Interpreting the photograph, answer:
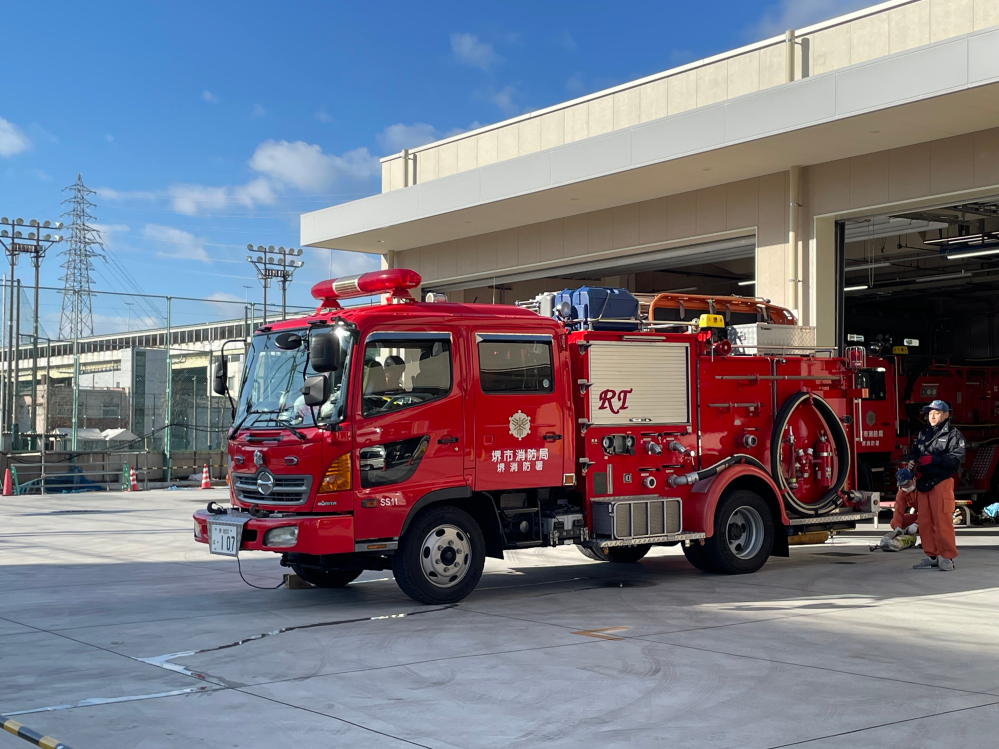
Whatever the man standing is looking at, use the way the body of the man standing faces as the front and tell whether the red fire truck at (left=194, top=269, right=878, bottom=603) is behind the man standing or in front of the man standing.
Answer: in front

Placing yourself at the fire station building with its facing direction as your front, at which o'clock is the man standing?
The man standing is roughly at 10 o'clock from the fire station building.

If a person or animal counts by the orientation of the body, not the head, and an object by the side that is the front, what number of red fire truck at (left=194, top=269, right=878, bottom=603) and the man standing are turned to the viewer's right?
0

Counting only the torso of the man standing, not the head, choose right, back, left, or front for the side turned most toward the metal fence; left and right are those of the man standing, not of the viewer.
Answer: right

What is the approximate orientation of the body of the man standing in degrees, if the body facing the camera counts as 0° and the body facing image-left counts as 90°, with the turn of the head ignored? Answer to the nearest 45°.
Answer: approximately 45°

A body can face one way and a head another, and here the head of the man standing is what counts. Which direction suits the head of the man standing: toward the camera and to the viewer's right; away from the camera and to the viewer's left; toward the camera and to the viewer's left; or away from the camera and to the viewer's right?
toward the camera and to the viewer's left

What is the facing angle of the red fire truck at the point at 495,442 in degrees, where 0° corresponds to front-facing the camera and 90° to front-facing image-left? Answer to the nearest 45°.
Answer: approximately 45°

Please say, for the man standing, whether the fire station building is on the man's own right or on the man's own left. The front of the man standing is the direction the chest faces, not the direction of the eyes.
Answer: on the man's own right

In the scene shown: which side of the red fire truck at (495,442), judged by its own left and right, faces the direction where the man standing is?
back

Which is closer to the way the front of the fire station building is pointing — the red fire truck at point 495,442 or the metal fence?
the red fire truck
